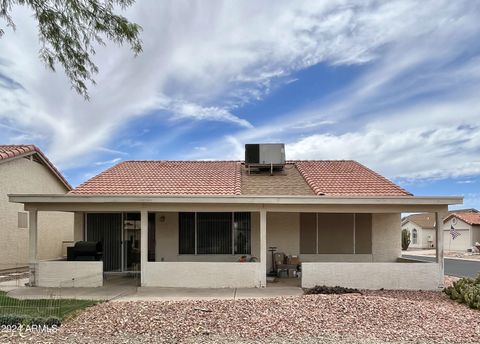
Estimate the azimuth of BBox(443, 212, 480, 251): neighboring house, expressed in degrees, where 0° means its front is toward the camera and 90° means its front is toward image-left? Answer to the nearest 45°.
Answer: approximately 45°
